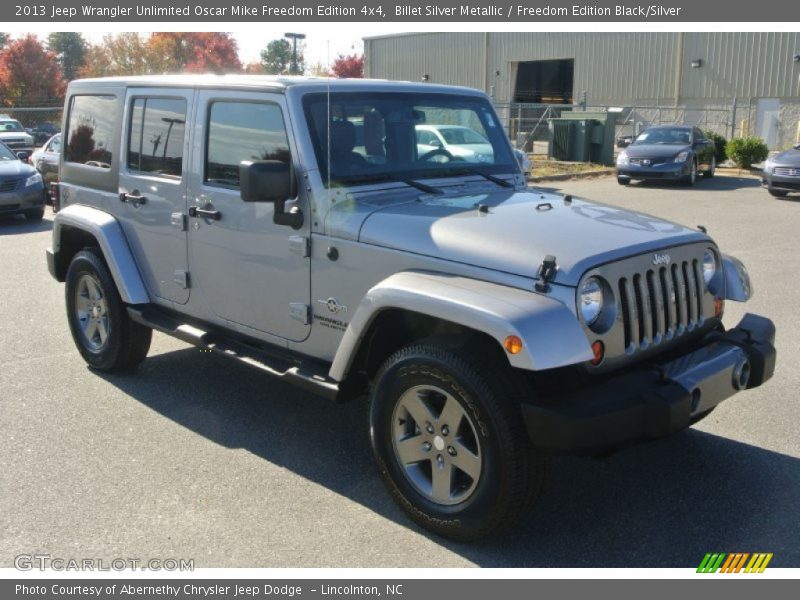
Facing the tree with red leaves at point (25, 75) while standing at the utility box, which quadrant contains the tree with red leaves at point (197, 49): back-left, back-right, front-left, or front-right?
front-right

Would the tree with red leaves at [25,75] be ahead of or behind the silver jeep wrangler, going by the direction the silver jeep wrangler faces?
behind

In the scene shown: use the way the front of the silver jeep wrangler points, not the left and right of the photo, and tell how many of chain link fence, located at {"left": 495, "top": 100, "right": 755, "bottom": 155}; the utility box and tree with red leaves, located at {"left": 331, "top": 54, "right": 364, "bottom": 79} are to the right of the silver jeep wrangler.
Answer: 0

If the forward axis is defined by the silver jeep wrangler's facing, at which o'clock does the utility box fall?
The utility box is roughly at 8 o'clock from the silver jeep wrangler.

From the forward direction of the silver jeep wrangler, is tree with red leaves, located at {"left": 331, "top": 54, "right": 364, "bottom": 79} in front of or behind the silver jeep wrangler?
behind

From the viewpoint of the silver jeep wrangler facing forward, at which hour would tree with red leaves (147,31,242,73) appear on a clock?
The tree with red leaves is roughly at 7 o'clock from the silver jeep wrangler.

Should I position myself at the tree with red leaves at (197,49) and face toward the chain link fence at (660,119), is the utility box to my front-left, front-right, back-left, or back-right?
front-right

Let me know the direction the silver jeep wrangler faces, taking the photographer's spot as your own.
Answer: facing the viewer and to the right of the viewer

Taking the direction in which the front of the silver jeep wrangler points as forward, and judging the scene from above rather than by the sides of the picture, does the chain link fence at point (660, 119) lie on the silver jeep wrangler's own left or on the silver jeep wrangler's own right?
on the silver jeep wrangler's own left
